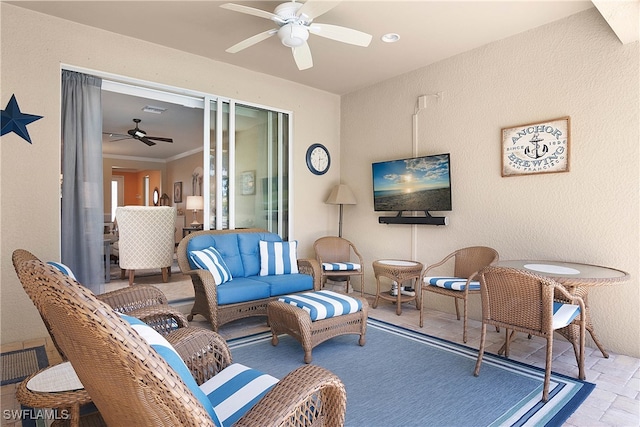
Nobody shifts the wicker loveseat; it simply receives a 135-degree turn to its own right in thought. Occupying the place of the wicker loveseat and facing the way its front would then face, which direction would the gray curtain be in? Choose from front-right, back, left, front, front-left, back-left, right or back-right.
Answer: front

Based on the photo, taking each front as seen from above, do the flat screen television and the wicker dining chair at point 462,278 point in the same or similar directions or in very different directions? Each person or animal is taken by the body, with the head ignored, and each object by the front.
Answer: same or similar directions

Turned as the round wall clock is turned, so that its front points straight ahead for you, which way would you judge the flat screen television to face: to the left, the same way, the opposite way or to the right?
to the right

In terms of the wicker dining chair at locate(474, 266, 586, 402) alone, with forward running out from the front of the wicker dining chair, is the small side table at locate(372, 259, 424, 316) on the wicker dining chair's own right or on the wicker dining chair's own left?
on the wicker dining chair's own left

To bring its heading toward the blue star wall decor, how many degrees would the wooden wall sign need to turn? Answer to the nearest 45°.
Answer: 0° — it already faces it

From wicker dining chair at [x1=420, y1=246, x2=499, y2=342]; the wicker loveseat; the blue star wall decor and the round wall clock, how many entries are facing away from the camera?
0

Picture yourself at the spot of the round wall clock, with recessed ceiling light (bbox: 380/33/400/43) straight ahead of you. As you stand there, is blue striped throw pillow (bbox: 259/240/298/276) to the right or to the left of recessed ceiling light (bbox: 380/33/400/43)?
right

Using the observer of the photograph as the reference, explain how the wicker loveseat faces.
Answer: facing the viewer and to the right of the viewer

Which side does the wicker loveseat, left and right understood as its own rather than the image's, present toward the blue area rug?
front

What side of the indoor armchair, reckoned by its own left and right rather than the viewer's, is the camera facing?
back

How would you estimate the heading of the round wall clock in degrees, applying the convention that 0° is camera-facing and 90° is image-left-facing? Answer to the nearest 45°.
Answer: approximately 315°

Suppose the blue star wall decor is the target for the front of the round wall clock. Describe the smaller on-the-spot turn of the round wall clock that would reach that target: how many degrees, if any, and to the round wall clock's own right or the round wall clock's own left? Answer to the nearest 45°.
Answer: approximately 90° to the round wall clock's own right

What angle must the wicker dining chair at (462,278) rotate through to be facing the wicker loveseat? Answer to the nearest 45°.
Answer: approximately 45° to its right

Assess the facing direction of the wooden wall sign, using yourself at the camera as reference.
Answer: facing the viewer and to the left of the viewer

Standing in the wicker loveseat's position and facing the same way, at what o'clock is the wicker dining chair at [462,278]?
The wicker dining chair is roughly at 11 o'clock from the wicker loveseat.

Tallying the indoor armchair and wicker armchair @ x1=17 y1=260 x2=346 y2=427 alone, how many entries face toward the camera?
0

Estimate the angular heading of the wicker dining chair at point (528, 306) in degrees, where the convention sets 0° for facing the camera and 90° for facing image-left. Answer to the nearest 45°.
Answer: approximately 225°

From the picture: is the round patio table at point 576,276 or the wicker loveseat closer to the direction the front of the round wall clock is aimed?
the round patio table

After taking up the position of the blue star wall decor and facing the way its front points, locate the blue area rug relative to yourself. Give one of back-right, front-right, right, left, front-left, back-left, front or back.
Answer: front-left
